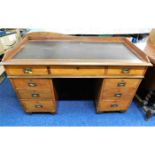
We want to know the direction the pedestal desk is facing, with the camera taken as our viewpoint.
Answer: facing the viewer
